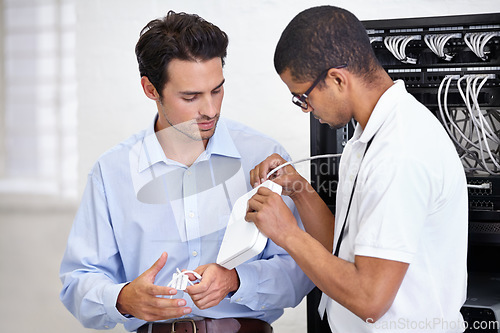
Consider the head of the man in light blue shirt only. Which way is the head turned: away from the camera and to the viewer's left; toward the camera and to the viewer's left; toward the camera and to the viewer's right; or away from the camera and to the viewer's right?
toward the camera and to the viewer's right

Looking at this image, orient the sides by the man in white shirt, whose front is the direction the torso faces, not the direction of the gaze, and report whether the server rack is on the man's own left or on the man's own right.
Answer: on the man's own right

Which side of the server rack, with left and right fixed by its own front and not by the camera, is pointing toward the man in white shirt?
front

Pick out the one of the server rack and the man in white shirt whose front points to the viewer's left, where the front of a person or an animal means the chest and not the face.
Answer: the man in white shirt

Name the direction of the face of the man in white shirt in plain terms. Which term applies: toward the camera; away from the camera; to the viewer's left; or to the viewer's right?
to the viewer's left

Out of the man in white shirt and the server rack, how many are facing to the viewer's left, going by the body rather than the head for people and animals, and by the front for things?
1

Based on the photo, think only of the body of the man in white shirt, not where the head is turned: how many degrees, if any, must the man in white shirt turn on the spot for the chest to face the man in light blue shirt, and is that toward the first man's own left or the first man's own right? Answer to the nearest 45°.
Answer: approximately 45° to the first man's own right

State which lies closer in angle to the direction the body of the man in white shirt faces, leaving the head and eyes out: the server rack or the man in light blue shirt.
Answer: the man in light blue shirt

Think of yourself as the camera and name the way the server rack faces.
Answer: facing the viewer

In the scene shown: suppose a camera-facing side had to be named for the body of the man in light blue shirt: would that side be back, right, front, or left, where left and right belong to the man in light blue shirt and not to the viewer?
front

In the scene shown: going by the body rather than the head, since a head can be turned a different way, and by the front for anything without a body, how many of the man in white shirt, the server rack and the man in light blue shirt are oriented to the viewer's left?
1

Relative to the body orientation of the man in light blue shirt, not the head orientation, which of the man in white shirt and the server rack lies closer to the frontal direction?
the man in white shirt

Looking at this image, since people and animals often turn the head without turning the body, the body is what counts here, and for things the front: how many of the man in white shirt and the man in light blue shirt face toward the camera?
1

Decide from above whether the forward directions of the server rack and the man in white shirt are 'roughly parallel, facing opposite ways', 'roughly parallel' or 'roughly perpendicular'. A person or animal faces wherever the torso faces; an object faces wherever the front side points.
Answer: roughly perpendicular

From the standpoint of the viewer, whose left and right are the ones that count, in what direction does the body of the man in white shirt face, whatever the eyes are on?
facing to the left of the viewer

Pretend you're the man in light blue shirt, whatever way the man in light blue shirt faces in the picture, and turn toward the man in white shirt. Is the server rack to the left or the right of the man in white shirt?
left

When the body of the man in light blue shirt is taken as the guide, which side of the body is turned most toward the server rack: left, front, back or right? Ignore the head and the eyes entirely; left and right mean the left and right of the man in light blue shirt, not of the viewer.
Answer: left

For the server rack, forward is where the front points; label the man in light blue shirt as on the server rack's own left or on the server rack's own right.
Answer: on the server rack's own right
